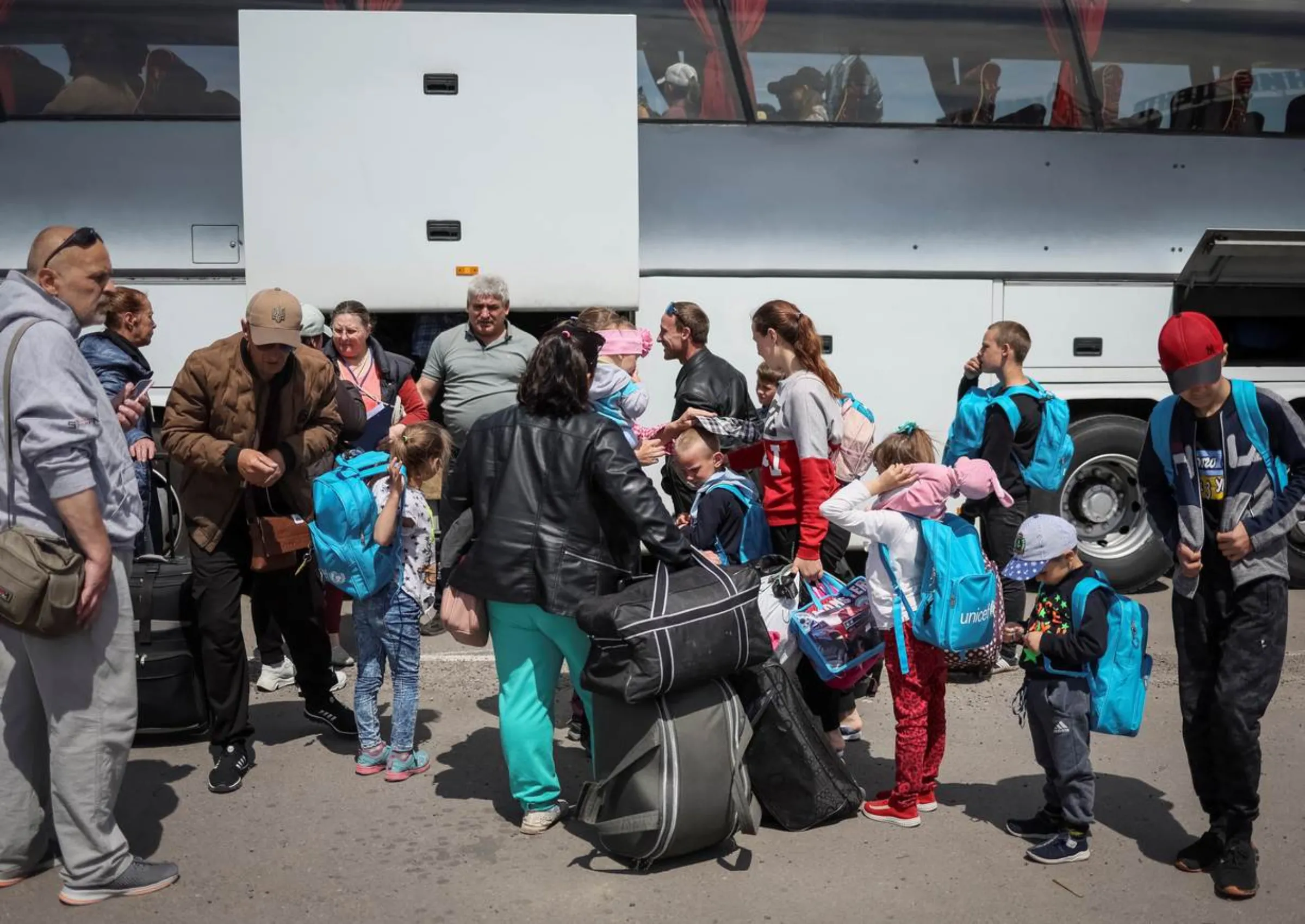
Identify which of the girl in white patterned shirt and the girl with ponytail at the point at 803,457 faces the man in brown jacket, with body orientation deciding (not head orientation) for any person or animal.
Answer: the girl with ponytail

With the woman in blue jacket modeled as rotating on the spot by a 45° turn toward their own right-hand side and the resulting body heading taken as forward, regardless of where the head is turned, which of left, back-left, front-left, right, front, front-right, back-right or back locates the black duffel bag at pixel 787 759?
front

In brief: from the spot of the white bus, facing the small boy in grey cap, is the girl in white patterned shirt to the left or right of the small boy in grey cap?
right

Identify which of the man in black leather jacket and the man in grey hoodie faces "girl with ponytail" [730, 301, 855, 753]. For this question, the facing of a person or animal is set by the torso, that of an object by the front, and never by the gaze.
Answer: the man in grey hoodie

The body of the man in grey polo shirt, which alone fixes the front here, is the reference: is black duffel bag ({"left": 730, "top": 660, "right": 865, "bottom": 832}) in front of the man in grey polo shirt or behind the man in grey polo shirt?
in front

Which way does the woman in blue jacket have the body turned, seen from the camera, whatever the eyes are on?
to the viewer's right

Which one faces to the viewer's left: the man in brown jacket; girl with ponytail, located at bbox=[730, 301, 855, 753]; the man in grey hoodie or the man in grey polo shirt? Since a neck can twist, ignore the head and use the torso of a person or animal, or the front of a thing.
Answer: the girl with ponytail

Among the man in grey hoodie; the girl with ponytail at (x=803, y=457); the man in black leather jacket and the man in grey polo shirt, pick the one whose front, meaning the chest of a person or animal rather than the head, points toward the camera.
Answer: the man in grey polo shirt

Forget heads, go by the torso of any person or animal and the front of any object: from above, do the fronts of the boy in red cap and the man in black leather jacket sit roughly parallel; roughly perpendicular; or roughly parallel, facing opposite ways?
roughly perpendicular

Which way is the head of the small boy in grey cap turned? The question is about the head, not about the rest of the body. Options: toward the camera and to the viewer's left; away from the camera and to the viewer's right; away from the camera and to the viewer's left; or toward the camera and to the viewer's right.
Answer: toward the camera and to the viewer's left

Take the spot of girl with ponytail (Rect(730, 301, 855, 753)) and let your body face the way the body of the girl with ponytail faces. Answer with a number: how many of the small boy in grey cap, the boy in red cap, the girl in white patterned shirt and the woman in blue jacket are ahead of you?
2

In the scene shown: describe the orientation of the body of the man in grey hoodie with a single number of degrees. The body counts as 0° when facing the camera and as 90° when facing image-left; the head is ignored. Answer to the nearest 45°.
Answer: approximately 270°

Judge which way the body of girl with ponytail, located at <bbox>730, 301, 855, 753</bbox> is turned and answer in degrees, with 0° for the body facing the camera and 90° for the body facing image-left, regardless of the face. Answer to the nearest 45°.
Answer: approximately 90°
